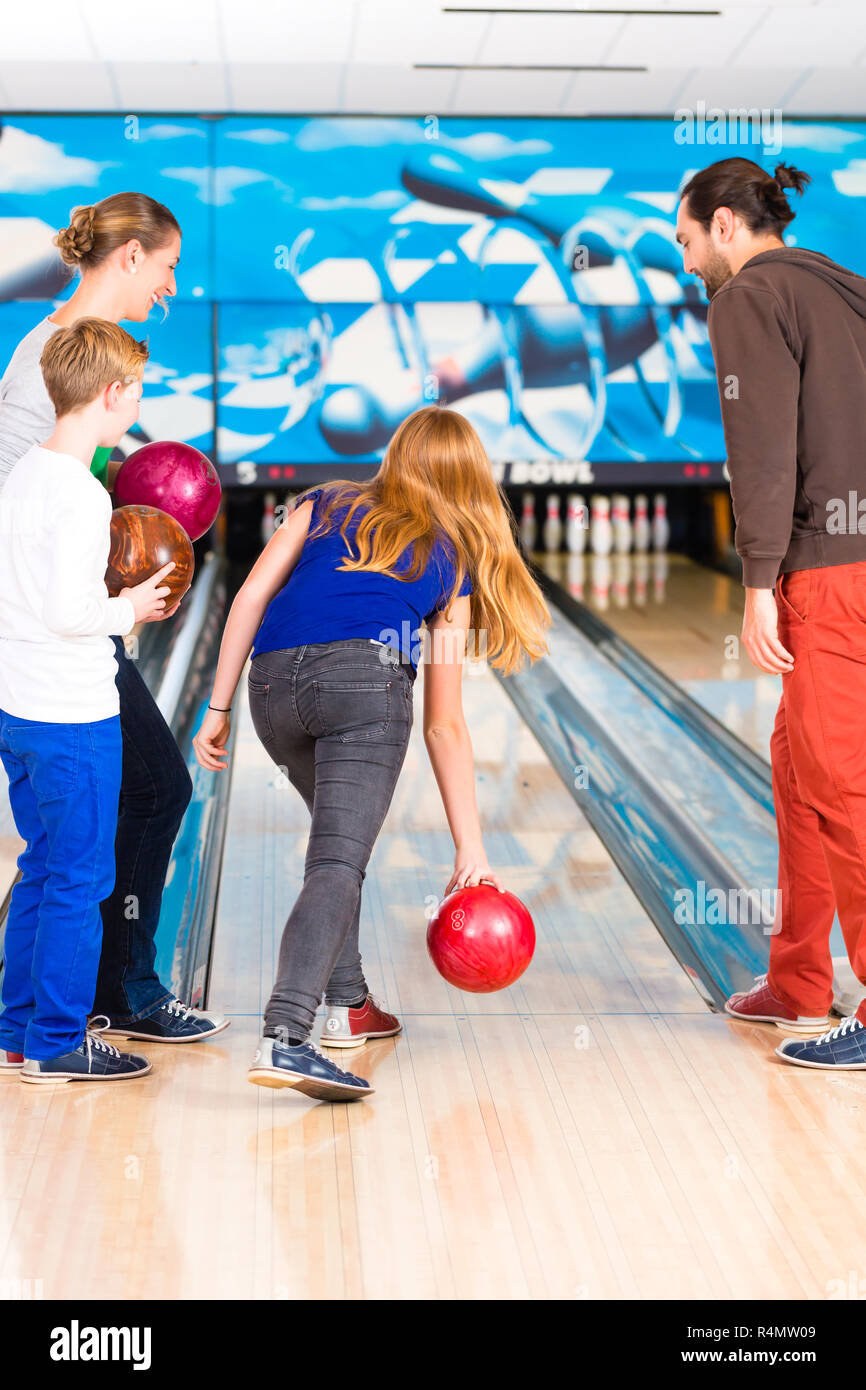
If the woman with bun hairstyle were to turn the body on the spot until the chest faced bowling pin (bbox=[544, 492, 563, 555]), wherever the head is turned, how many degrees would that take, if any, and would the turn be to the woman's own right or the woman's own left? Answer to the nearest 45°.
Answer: approximately 45° to the woman's own left

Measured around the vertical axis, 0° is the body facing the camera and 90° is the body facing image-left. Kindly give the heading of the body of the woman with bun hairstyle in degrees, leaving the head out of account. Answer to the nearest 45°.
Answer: approximately 270°

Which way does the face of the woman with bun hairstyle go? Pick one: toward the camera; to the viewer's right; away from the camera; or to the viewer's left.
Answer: to the viewer's right

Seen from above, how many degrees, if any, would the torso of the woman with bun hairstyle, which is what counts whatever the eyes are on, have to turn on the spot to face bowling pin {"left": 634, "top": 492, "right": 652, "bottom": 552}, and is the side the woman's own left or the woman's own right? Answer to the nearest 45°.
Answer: approximately 45° to the woman's own left

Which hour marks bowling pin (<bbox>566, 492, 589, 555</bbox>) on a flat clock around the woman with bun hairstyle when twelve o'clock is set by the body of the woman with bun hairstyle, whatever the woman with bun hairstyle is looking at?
The bowling pin is roughly at 10 o'clock from the woman with bun hairstyle.

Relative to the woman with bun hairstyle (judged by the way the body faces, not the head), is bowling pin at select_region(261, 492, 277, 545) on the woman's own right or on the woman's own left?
on the woman's own left

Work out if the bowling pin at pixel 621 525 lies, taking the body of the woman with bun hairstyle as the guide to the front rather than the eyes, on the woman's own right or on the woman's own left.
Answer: on the woman's own left
